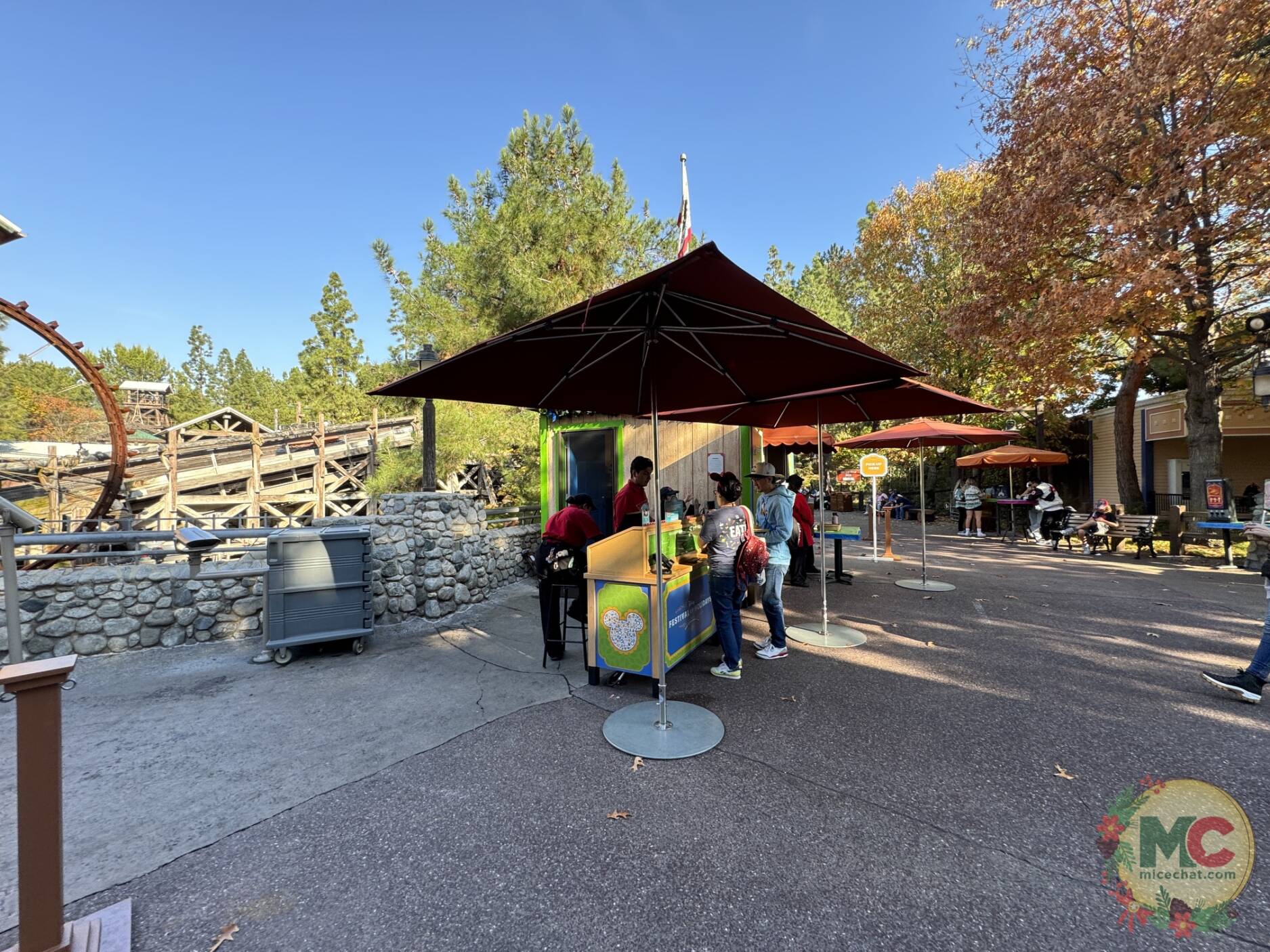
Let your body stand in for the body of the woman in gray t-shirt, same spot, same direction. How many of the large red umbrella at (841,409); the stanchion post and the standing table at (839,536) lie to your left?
1

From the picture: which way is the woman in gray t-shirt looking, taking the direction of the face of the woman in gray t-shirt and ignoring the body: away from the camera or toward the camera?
away from the camera

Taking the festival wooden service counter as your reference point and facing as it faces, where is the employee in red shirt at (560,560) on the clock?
The employee in red shirt is roughly at 6 o'clock from the festival wooden service counter.

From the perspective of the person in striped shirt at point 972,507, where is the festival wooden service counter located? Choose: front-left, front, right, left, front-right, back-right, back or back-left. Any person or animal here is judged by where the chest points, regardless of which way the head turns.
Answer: back

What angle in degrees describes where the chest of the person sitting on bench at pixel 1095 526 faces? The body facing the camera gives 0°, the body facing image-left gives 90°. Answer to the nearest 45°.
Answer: approximately 45°

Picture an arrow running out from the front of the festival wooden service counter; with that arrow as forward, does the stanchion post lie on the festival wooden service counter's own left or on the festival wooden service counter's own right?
on the festival wooden service counter's own right

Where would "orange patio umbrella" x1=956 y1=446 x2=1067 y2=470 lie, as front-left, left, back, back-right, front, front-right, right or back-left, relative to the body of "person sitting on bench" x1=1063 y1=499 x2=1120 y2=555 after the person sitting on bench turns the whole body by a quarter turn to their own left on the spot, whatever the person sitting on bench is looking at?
back

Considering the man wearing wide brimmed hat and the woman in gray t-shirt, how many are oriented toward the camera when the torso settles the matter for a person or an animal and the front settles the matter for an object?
0

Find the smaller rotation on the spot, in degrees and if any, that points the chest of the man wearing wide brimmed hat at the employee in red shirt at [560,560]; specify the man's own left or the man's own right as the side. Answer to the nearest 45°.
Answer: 0° — they already face them

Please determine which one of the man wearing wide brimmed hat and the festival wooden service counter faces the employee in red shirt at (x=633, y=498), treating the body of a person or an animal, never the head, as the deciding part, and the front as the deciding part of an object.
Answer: the man wearing wide brimmed hat

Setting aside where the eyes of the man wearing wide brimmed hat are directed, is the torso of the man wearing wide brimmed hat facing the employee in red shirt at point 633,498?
yes

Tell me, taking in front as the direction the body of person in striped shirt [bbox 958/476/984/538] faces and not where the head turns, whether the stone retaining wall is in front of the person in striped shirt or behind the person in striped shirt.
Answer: behind

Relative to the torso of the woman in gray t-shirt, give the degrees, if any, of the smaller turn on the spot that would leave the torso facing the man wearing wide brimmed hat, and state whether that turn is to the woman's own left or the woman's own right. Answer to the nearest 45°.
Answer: approximately 90° to the woman's own right

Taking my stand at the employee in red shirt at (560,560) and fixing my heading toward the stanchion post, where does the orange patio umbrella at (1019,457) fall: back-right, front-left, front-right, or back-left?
back-left

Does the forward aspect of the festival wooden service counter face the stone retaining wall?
no
